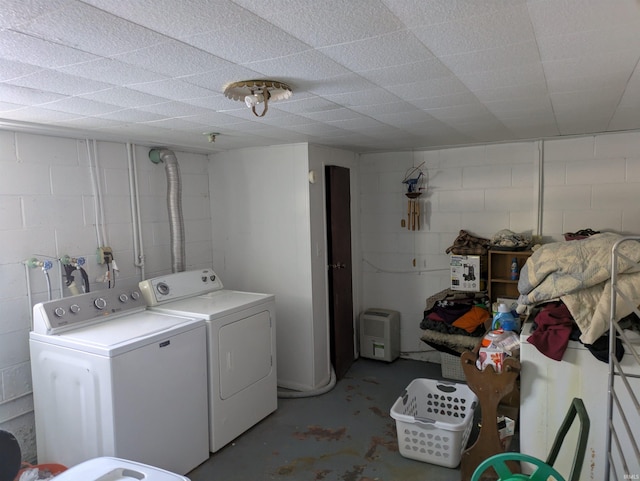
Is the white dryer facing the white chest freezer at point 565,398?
yes

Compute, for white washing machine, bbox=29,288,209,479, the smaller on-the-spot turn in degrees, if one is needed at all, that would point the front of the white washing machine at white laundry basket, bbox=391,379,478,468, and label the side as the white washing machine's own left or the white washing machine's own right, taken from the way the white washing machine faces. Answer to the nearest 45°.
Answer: approximately 45° to the white washing machine's own left

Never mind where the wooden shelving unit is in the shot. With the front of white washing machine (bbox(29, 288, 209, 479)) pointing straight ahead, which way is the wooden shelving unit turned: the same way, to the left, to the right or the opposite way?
to the right

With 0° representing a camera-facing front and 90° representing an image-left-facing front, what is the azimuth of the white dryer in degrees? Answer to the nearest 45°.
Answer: approximately 315°

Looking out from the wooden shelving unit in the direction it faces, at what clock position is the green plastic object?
The green plastic object is roughly at 12 o'clock from the wooden shelving unit.

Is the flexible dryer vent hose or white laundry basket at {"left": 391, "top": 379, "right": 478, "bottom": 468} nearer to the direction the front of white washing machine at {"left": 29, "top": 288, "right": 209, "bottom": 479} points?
the white laundry basket

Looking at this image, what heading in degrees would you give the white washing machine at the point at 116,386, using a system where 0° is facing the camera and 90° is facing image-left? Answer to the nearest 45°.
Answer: approximately 315°

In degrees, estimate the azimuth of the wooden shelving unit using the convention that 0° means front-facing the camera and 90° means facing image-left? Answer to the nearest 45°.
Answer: approximately 0°

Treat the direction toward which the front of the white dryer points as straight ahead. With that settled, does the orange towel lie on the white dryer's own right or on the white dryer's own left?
on the white dryer's own left

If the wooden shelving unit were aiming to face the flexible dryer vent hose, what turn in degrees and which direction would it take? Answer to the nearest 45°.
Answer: approximately 45° to its right

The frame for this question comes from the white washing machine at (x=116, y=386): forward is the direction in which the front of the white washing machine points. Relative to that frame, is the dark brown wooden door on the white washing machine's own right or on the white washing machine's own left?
on the white washing machine's own left
